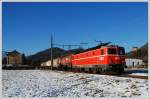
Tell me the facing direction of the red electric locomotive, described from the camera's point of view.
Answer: facing the viewer and to the right of the viewer
